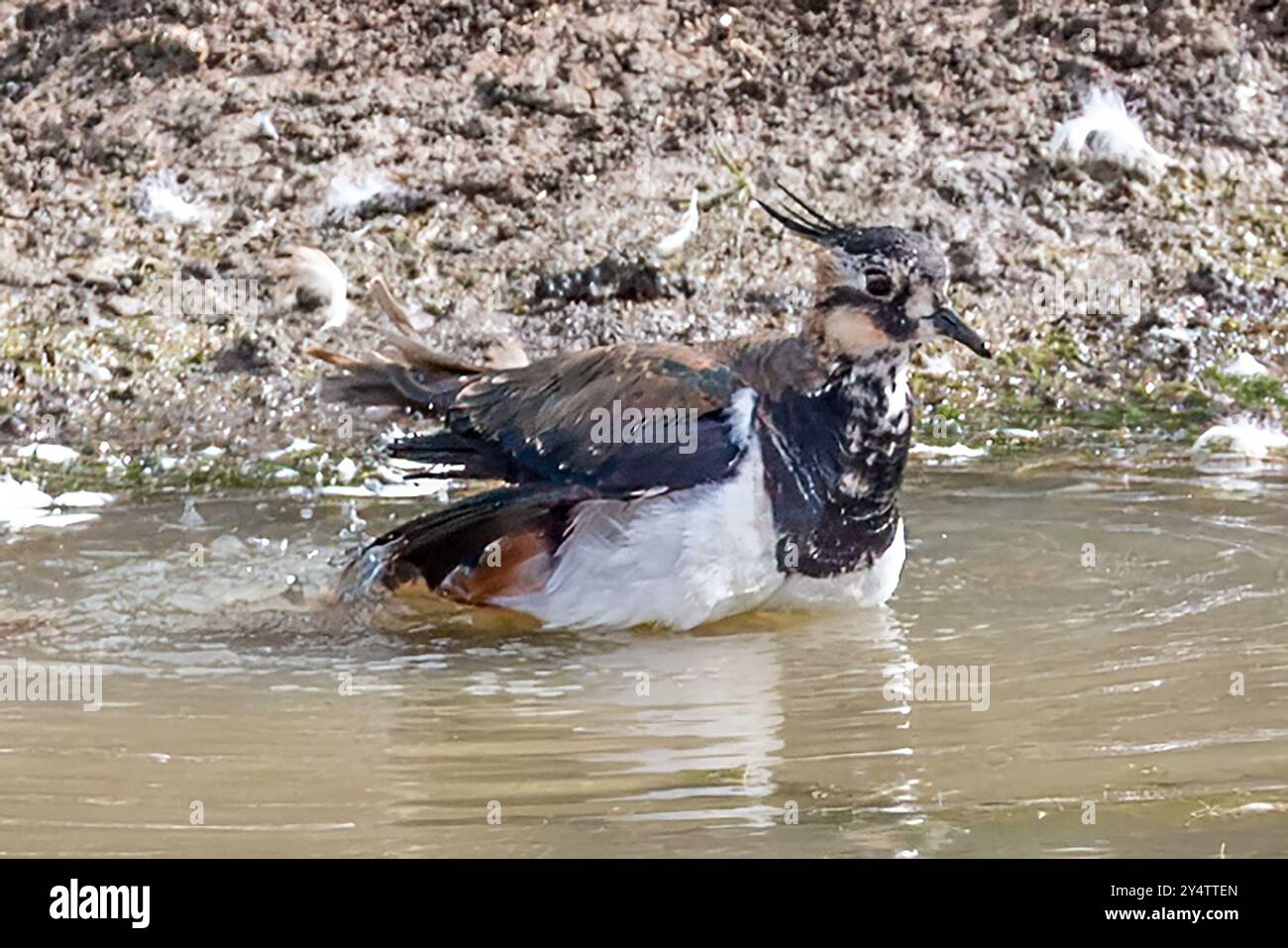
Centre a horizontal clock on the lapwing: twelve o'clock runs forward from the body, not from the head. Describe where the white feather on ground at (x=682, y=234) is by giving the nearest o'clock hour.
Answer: The white feather on ground is roughly at 9 o'clock from the lapwing.

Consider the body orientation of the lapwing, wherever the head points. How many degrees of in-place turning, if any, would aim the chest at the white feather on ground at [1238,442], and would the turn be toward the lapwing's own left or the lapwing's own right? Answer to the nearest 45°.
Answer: approximately 45° to the lapwing's own left

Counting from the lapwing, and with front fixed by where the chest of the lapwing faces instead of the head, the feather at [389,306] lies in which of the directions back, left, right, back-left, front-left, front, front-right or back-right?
back-left

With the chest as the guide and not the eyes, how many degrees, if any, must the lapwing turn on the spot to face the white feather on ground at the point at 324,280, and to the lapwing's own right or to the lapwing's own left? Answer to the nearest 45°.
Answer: approximately 135° to the lapwing's own left

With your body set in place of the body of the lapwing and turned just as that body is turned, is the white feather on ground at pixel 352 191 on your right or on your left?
on your left

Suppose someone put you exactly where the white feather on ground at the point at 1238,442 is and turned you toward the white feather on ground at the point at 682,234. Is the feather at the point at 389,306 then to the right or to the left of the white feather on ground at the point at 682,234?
left

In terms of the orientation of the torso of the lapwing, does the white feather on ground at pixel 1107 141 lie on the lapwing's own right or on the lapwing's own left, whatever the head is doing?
on the lapwing's own left

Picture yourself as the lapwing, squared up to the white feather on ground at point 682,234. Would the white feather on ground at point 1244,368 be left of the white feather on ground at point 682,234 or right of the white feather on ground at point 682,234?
right

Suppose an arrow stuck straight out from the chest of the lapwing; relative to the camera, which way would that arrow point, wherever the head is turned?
to the viewer's right

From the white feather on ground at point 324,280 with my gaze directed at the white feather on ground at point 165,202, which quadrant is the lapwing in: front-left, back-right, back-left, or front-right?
back-left

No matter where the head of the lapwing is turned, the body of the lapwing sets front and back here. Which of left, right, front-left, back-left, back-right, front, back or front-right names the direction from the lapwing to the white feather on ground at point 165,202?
back-left
